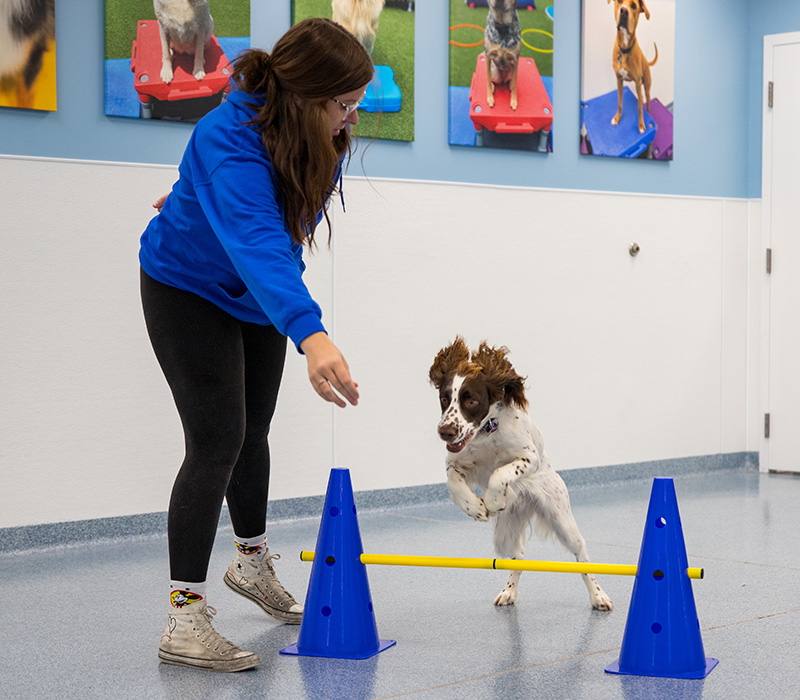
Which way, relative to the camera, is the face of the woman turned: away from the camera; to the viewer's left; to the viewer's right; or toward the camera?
to the viewer's right

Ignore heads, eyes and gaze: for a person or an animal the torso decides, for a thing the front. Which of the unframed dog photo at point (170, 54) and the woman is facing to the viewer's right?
the woman

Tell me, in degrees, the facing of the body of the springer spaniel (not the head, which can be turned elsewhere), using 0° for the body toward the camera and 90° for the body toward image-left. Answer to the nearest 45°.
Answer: approximately 45°

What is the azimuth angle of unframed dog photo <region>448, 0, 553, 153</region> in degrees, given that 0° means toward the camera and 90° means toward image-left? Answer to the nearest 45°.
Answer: approximately 0°

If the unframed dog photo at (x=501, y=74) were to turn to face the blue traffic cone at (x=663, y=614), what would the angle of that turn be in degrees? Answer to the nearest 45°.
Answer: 0° — it already faces it

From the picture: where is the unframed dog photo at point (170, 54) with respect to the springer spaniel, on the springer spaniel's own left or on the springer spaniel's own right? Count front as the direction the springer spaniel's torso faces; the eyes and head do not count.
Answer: on the springer spaniel's own right

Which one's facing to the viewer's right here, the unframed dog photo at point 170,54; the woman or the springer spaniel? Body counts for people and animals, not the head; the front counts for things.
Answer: the woman

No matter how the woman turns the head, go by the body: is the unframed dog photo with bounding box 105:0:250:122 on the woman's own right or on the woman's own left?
on the woman's own left

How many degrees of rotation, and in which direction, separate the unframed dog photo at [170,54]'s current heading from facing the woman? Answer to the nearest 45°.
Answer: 0° — it already faces them

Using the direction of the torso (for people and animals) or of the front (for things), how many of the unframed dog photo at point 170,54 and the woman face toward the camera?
1

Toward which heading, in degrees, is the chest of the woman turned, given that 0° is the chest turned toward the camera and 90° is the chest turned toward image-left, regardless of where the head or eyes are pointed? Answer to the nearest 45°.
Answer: approximately 270°

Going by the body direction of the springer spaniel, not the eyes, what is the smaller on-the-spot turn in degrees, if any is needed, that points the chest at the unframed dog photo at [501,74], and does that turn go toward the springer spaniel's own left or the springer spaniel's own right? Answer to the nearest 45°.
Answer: approximately 135° to the springer spaniel's own right
